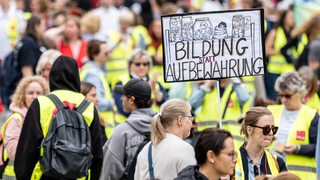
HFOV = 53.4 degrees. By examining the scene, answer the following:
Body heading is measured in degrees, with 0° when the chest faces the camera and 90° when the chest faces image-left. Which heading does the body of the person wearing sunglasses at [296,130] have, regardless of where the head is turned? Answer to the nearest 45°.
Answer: approximately 45°

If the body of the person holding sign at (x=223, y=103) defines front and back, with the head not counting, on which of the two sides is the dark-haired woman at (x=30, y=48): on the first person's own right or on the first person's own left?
on the first person's own right

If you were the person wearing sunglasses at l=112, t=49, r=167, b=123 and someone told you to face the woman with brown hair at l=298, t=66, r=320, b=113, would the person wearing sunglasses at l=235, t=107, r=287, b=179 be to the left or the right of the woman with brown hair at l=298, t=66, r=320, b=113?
right

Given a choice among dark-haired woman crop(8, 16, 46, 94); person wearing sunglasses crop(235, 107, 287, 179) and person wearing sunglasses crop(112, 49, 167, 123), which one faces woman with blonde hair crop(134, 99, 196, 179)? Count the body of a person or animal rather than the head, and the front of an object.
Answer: person wearing sunglasses crop(112, 49, 167, 123)
